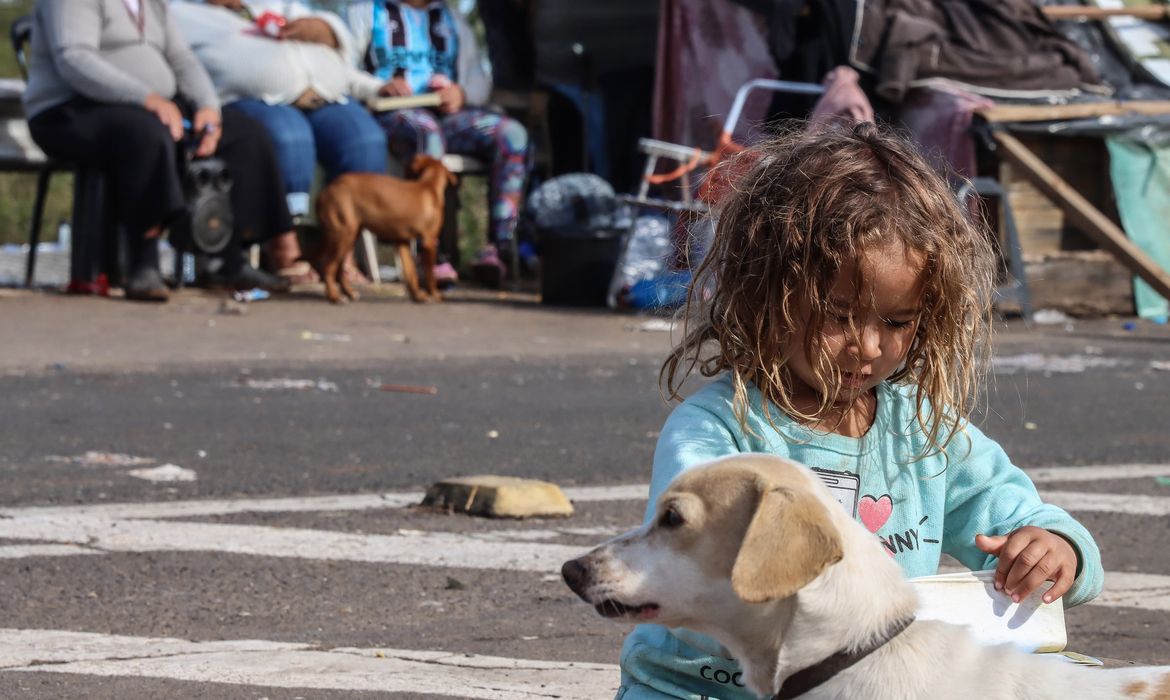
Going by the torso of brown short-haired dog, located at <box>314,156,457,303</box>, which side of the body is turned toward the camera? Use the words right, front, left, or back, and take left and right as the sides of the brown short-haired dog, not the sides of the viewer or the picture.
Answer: right

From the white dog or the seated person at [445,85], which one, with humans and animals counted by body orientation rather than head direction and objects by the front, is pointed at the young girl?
the seated person

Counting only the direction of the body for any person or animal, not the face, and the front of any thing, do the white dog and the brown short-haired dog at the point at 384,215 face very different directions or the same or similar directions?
very different directions

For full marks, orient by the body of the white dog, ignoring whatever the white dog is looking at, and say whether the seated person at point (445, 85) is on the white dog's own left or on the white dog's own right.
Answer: on the white dog's own right

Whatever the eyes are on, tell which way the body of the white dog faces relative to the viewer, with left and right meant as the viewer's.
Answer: facing to the left of the viewer

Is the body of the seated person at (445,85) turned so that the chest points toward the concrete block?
yes

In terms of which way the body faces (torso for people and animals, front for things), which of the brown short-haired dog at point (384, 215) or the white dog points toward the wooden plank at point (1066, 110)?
the brown short-haired dog

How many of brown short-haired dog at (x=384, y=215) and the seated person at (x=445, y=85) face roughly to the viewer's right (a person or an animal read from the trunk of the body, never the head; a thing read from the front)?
1

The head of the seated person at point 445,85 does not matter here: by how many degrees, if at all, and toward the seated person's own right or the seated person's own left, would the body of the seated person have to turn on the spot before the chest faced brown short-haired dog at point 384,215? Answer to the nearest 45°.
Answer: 0° — they already face it

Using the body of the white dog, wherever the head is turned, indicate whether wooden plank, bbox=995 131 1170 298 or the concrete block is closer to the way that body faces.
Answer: the concrete block
